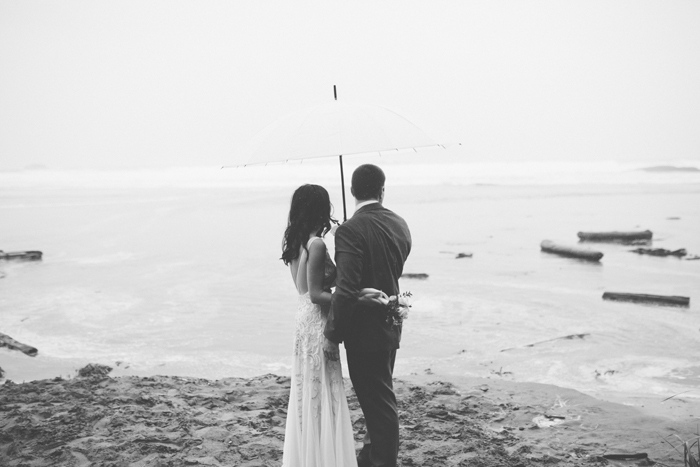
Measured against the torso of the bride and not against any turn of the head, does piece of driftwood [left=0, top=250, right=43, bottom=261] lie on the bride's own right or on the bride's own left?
on the bride's own left

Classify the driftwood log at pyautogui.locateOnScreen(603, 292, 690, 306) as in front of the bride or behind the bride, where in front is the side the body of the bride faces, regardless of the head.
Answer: in front

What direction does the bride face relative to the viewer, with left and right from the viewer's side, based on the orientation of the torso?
facing away from the viewer and to the right of the viewer

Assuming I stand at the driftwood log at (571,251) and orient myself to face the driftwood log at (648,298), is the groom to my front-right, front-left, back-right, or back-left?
front-right

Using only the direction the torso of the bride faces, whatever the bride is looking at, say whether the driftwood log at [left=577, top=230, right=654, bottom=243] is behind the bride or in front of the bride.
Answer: in front

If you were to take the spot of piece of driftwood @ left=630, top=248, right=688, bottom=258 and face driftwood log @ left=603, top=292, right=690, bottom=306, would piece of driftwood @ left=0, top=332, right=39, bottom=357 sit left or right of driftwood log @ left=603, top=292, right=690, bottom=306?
right

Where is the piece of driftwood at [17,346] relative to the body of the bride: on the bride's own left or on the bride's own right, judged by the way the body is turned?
on the bride's own left
